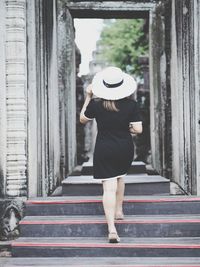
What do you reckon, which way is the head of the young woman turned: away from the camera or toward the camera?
away from the camera

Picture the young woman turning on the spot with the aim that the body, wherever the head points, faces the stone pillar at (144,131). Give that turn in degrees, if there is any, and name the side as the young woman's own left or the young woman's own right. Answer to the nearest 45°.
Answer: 0° — they already face it

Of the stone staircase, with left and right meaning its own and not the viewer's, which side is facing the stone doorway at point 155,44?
back

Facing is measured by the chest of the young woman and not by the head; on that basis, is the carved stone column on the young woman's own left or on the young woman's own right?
on the young woman's own left

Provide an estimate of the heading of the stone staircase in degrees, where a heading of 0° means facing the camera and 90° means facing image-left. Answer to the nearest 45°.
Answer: approximately 0°

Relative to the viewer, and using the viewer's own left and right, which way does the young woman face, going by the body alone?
facing away from the viewer

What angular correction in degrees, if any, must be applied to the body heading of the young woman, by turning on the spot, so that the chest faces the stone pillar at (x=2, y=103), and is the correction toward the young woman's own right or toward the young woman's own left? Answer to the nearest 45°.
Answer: approximately 45° to the young woman's own left

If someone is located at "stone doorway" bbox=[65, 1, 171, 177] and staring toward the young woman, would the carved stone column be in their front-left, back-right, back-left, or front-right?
front-right

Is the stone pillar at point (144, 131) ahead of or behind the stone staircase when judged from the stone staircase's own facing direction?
behind
